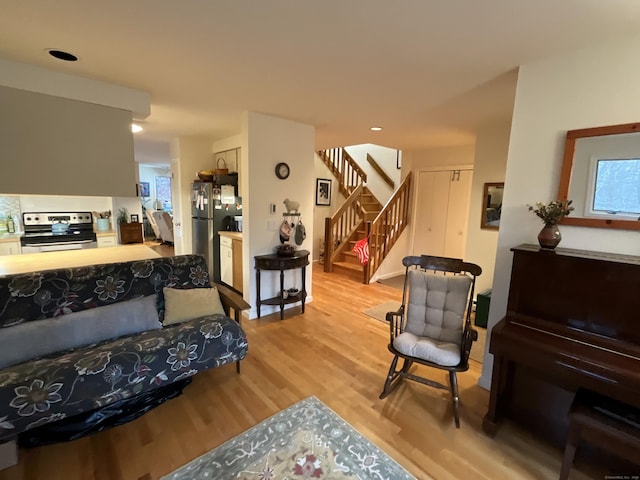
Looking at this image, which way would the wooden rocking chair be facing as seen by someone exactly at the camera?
facing the viewer and to the left of the viewer

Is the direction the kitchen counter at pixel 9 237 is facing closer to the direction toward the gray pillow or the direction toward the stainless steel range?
the gray pillow

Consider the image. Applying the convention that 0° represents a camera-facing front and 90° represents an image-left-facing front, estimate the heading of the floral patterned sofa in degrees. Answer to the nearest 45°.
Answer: approximately 315°

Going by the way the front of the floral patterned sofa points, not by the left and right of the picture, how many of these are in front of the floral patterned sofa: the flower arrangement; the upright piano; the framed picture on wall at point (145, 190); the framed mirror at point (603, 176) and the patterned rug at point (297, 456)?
4

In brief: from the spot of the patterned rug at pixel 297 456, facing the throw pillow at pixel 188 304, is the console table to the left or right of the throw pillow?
right

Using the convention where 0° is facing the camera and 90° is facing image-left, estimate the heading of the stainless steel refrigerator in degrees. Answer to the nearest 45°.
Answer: approximately 45°

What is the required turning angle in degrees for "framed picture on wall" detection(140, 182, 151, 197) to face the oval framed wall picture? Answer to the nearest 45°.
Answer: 0° — it already faces it

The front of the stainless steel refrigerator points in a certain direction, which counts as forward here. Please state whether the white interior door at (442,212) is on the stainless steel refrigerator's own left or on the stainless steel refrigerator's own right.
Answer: on the stainless steel refrigerator's own left

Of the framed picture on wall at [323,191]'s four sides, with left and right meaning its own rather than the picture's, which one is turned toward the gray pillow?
front

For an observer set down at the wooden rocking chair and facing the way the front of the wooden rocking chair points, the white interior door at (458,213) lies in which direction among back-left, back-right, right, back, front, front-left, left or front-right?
back-right

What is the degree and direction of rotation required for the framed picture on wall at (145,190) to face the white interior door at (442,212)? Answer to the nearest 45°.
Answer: approximately 45° to its left
